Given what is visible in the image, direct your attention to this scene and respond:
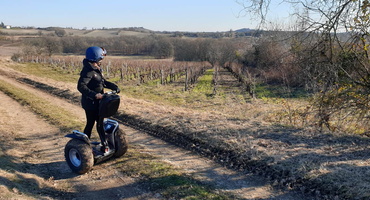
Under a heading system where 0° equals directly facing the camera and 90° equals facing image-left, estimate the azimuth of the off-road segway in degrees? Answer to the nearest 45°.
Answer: approximately 315°
